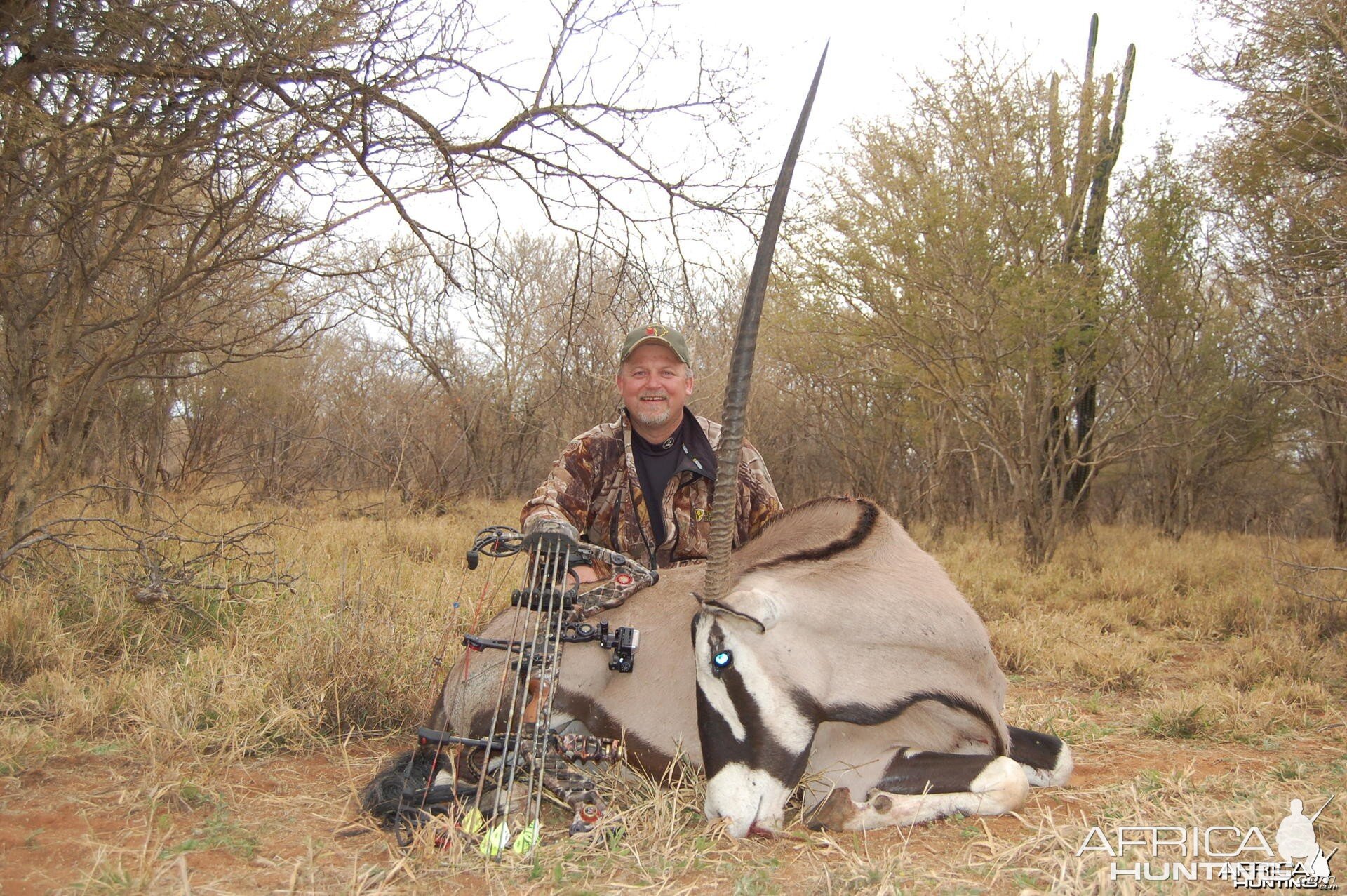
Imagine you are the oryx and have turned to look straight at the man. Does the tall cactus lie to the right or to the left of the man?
right

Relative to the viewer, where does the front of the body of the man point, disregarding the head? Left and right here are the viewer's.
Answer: facing the viewer

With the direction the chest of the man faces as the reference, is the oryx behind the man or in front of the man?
in front

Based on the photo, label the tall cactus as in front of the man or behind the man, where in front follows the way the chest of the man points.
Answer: behind
